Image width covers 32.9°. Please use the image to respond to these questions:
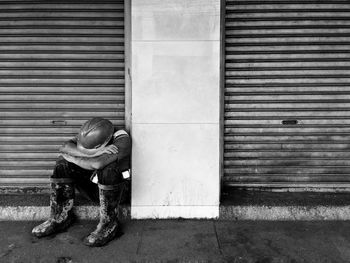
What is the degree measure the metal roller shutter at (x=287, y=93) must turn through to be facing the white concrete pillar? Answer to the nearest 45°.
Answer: approximately 45° to its right

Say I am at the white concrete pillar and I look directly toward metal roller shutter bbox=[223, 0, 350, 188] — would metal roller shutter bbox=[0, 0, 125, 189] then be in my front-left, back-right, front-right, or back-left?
back-left

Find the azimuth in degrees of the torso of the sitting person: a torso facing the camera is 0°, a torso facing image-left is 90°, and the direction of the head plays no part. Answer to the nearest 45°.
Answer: approximately 45°

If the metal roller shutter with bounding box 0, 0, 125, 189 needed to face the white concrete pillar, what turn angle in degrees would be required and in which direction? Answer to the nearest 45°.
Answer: approximately 45° to its left

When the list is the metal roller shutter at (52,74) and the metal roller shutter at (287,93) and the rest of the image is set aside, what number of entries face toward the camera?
2

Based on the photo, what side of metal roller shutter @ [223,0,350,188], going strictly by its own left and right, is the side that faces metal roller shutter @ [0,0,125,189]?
right

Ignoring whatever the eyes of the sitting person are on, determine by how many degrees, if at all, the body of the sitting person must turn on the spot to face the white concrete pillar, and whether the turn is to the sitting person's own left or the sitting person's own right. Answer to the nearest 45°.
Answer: approximately 135° to the sitting person's own left
